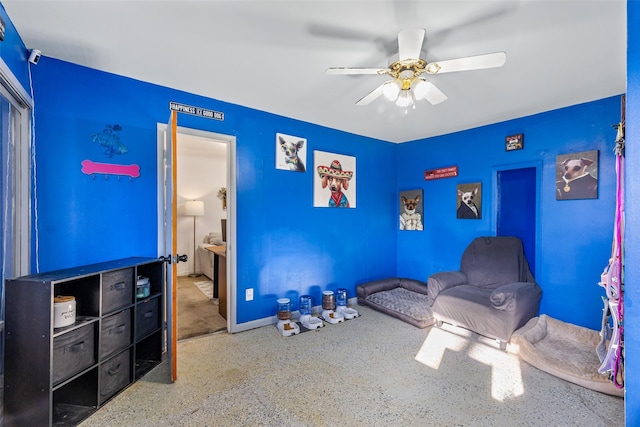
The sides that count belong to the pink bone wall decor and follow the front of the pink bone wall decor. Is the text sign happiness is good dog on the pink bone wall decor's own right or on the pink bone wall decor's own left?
on the pink bone wall decor's own left

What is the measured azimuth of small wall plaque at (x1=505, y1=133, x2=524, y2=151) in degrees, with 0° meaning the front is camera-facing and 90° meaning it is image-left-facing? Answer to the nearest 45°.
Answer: approximately 45°

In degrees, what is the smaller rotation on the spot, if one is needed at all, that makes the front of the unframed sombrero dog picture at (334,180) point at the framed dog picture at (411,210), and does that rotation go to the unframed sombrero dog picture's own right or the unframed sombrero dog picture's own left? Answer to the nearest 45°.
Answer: approximately 90° to the unframed sombrero dog picture's own left

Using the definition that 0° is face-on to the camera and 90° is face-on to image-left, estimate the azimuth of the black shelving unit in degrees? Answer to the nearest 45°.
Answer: approximately 315°

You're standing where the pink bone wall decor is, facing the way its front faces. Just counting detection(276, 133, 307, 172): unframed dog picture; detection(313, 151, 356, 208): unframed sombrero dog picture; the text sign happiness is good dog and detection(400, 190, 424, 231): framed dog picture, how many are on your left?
4

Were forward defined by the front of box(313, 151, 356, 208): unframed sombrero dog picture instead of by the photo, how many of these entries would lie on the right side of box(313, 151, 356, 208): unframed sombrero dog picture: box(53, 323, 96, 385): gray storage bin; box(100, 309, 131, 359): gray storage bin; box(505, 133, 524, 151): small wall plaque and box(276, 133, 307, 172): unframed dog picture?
3

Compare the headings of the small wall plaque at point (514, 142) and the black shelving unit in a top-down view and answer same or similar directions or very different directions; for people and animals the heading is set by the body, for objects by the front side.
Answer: very different directions

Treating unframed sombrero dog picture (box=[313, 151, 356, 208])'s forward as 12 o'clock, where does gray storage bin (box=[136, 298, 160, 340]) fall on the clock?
The gray storage bin is roughly at 3 o'clock from the unframed sombrero dog picture.

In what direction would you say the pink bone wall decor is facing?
toward the camera

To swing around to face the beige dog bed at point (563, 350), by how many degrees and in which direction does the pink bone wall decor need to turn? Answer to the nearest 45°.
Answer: approximately 45° to its left

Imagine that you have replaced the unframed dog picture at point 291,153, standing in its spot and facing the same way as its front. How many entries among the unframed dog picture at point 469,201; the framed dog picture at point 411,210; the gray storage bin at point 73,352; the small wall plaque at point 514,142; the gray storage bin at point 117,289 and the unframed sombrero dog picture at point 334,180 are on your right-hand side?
2
